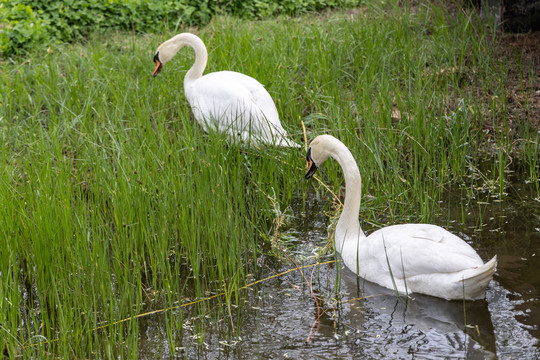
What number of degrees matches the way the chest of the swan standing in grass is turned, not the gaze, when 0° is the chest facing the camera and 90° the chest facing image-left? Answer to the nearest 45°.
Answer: approximately 90°

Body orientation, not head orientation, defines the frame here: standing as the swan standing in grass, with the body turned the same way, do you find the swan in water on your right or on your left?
on your left

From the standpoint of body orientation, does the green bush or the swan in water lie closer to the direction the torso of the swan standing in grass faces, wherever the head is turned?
the green bush

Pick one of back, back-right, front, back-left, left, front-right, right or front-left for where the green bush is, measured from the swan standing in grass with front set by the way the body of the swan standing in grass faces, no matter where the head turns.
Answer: front-right
